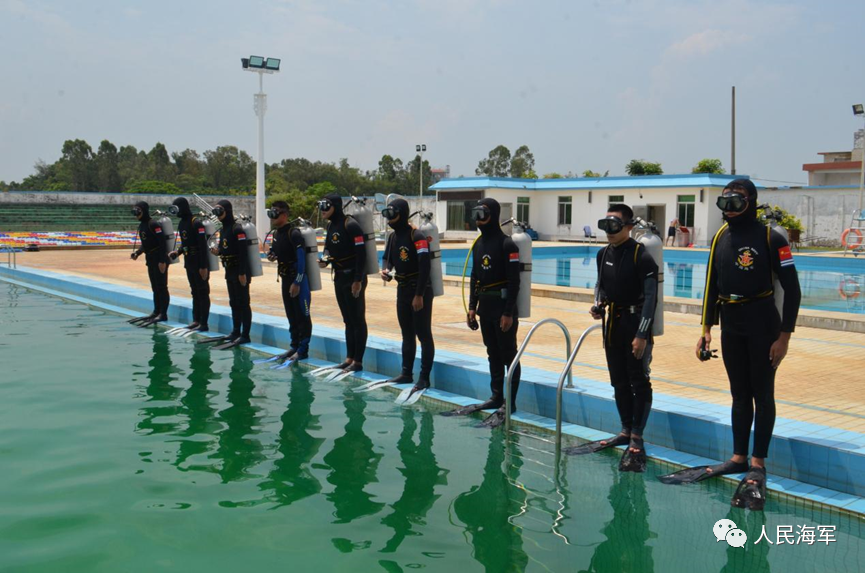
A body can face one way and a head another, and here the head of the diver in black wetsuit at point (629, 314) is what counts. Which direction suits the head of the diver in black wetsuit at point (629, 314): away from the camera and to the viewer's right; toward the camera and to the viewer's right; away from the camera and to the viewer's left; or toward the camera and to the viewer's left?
toward the camera and to the viewer's left

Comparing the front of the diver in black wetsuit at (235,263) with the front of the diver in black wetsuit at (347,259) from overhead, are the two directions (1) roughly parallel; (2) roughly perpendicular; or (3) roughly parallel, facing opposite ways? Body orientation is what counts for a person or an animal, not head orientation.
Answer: roughly parallel

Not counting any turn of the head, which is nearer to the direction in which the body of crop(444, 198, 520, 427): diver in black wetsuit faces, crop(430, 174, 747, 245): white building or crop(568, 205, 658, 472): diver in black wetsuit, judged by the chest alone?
the diver in black wetsuit

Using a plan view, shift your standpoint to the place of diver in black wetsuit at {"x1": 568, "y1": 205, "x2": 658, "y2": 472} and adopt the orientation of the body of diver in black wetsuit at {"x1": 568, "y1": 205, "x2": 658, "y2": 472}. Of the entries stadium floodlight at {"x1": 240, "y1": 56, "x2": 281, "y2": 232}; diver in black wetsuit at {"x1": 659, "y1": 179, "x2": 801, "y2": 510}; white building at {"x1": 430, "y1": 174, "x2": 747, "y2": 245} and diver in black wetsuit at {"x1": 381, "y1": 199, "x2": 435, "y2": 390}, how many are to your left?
1

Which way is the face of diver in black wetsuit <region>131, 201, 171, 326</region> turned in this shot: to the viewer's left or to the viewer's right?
to the viewer's left

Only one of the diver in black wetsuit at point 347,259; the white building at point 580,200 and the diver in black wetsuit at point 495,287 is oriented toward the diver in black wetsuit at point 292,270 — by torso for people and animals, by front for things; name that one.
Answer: the white building

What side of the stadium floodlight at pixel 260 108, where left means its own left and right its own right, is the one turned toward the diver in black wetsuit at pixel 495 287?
front

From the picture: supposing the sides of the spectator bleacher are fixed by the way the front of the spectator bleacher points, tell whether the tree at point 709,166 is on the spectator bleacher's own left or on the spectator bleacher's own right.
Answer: on the spectator bleacher's own left

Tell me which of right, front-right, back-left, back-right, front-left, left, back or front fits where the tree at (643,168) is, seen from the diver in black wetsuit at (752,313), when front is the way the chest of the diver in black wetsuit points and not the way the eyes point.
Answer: back-right

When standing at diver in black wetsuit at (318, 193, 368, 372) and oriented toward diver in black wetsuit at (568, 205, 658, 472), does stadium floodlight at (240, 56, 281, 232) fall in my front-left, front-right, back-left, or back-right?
back-left

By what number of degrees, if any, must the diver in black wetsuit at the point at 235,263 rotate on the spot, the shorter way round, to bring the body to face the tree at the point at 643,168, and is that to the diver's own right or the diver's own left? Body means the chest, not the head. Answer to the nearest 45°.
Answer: approximately 180°

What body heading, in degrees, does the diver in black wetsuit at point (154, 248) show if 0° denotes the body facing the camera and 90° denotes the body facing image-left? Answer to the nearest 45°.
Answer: approximately 45°

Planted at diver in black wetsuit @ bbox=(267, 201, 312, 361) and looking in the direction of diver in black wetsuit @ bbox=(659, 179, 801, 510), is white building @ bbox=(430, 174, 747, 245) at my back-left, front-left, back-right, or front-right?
back-left

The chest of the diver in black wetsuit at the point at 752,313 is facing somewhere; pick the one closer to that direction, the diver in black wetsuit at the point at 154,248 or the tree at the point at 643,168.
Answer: the diver in black wetsuit

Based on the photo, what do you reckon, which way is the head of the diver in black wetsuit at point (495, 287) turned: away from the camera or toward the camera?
toward the camera

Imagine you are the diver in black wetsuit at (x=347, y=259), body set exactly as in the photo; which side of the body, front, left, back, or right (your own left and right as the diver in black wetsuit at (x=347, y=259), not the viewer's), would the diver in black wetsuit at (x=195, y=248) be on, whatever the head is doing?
right
